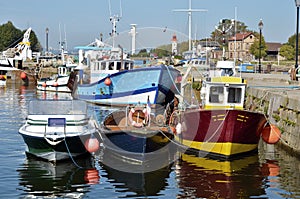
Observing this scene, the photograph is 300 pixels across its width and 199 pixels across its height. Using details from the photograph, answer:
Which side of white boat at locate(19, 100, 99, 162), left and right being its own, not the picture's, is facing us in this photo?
front

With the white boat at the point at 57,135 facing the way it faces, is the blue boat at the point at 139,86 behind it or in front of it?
behind

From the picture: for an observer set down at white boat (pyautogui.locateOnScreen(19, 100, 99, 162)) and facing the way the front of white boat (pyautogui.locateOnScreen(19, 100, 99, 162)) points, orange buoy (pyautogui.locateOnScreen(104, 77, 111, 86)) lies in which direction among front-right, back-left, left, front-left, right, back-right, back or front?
back

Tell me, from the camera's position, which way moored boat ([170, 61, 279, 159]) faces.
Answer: facing the viewer

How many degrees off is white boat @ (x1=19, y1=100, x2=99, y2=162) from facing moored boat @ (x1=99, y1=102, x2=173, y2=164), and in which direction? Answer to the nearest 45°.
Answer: approximately 90° to its left

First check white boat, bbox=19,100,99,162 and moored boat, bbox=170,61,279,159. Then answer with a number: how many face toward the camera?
2

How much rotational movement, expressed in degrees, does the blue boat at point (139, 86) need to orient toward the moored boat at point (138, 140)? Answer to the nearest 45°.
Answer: approximately 45° to its right

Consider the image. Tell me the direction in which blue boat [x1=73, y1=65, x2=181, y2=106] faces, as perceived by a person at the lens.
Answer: facing the viewer and to the right of the viewer
